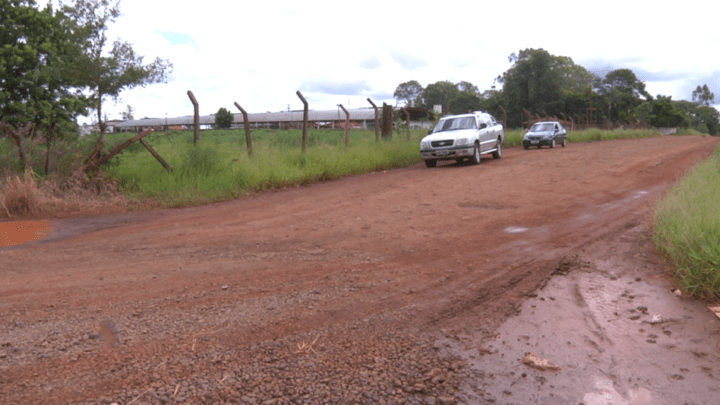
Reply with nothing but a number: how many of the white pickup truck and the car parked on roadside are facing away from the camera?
0

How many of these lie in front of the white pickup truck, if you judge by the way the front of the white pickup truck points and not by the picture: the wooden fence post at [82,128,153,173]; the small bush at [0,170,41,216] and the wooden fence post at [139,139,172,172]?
3

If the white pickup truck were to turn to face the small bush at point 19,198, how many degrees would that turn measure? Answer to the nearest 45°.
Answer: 0° — it already faces it

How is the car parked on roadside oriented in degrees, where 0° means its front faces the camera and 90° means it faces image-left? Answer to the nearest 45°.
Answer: approximately 45°

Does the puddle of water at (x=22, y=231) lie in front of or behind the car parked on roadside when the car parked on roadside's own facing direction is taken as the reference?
in front

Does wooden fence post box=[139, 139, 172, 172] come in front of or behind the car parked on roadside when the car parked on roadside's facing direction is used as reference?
in front

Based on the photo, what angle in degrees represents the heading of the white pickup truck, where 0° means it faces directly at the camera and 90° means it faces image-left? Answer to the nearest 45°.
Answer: approximately 45°

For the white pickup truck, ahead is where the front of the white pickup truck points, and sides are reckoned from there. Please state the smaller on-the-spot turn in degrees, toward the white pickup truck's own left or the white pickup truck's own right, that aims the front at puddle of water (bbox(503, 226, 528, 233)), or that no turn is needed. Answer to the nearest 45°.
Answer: approximately 45° to the white pickup truck's own left

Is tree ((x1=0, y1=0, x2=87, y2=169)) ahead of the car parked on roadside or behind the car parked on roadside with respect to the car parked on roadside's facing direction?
ahead

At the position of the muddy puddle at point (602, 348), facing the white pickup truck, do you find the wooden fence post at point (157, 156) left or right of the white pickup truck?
left

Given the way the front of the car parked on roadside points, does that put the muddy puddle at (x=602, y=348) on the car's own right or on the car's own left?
on the car's own left

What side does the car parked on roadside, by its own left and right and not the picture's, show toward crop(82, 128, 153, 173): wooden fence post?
front

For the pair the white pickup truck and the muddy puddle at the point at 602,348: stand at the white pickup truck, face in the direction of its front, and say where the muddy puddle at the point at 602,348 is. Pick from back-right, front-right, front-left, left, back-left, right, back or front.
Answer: front-left
